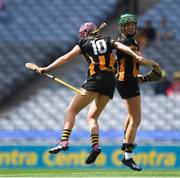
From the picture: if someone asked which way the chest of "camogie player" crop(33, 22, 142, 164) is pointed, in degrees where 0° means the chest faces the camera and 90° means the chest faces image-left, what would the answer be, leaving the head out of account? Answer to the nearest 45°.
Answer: approximately 135°

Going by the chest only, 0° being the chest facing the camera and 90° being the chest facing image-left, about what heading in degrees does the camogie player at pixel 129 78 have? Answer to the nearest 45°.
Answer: approximately 315°

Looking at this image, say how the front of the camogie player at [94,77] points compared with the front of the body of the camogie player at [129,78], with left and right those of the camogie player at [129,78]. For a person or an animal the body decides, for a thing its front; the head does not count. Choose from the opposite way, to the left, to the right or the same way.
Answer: the opposite way
